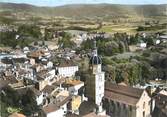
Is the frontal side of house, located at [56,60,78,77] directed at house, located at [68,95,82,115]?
yes

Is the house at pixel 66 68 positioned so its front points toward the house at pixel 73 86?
yes

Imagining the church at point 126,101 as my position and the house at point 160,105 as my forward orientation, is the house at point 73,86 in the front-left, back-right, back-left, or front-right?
back-left

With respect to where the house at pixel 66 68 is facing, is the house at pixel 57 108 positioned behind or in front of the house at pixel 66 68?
in front

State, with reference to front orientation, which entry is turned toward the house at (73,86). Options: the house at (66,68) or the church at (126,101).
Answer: the house at (66,68)

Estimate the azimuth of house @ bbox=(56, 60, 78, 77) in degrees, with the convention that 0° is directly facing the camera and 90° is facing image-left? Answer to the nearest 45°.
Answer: approximately 0°
